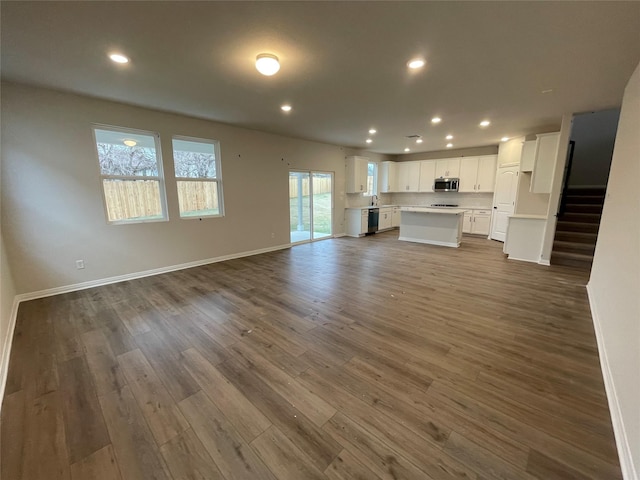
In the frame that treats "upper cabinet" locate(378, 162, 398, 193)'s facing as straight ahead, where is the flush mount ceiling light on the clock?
The flush mount ceiling light is roughly at 2 o'clock from the upper cabinet.

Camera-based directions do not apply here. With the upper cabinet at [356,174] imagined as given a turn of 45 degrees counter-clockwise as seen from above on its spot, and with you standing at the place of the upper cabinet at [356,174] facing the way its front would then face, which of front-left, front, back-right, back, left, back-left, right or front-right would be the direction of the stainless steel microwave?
front

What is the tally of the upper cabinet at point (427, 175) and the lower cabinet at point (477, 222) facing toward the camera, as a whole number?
2

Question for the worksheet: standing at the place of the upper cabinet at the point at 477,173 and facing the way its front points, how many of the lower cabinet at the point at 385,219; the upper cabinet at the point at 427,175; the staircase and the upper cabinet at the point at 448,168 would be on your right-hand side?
3

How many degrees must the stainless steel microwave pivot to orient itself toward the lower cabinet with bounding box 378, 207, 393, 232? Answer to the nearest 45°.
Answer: approximately 90° to its right

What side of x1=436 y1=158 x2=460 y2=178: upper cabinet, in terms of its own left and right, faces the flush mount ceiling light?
front

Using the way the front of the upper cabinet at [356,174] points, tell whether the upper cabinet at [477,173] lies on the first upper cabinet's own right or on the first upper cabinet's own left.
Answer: on the first upper cabinet's own left

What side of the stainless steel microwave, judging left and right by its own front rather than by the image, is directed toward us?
front

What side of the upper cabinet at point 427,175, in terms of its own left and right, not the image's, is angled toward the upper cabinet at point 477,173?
left

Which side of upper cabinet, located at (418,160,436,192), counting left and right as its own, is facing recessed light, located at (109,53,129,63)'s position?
front

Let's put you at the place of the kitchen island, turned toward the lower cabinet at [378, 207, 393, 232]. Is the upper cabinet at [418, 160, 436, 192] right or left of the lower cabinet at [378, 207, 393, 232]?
right

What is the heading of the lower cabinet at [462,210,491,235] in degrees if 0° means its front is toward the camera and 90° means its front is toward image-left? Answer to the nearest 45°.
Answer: approximately 0°

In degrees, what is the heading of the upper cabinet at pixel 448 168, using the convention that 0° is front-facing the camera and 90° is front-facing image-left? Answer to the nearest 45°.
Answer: approximately 0°

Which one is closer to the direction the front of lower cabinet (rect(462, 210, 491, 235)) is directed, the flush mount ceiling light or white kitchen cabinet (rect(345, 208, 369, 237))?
the flush mount ceiling light

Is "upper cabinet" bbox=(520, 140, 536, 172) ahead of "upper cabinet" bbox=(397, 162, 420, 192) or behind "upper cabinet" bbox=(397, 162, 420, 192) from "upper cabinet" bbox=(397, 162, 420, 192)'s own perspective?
ahead

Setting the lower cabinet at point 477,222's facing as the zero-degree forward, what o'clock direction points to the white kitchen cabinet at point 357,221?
The white kitchen cabinet is roughly at 2 o'clock from the lower cabinet.
